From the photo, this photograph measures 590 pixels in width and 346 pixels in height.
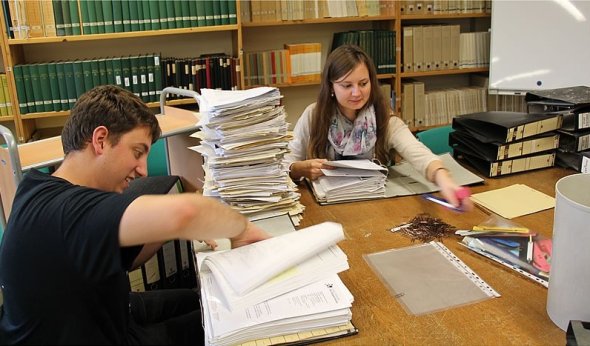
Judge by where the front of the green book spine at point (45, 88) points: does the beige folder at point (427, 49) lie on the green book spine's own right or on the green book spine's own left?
on the green book spine's own left

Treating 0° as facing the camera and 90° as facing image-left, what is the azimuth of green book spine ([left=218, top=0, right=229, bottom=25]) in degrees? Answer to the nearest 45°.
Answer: approximately 0°

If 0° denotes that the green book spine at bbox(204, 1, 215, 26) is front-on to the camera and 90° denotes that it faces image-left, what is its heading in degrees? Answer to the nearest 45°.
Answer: approximately 0°

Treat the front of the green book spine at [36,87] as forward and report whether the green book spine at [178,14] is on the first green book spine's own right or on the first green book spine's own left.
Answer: on the first green book spine's own left

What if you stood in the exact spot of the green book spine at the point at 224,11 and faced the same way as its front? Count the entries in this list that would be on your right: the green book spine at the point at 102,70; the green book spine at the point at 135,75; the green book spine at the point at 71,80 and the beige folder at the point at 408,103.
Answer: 3

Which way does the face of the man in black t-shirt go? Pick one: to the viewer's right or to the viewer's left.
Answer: to the viewer's right

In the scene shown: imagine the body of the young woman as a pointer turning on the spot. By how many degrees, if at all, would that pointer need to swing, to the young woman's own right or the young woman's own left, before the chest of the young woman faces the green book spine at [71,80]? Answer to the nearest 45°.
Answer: approximately 135° to the young woman's own right
